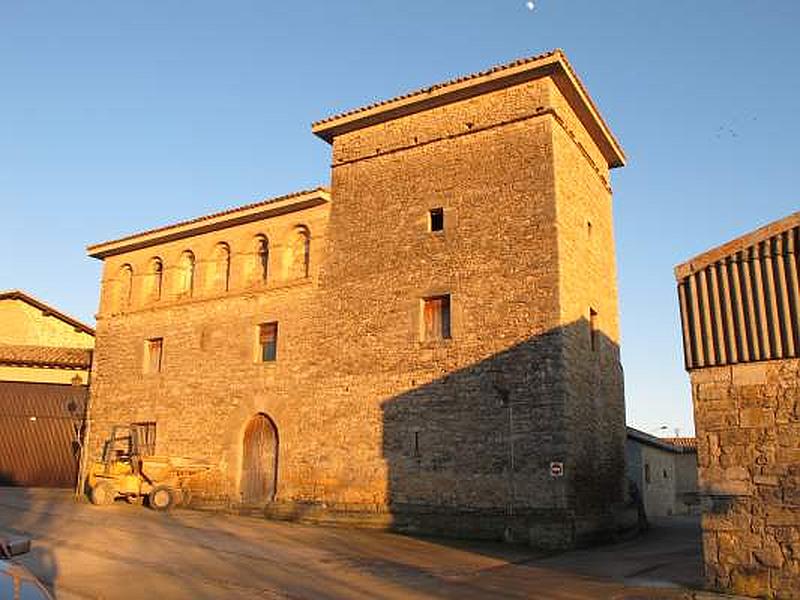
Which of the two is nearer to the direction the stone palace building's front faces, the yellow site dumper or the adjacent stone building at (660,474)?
the yellow site dumper

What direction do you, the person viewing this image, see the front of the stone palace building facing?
facing the viewer and to the left of the viewer

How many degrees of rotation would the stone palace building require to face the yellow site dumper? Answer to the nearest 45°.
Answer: approximately 45° to its right

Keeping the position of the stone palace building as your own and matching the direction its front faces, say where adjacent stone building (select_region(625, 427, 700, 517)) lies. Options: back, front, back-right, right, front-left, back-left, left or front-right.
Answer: back

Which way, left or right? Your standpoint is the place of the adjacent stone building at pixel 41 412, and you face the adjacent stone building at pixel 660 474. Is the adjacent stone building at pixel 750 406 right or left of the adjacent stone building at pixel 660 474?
right

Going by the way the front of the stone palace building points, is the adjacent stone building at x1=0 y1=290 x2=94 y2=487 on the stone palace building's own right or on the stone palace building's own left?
on the stone palace building's own right

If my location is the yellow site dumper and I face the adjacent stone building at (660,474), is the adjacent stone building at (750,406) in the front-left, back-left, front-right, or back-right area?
front-right

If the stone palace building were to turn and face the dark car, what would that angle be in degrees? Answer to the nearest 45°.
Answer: approximately 45° to its left

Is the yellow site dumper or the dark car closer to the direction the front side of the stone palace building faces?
the dark car

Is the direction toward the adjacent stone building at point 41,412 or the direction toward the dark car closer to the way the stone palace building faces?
the dark car

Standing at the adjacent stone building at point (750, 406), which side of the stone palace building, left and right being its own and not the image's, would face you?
left
